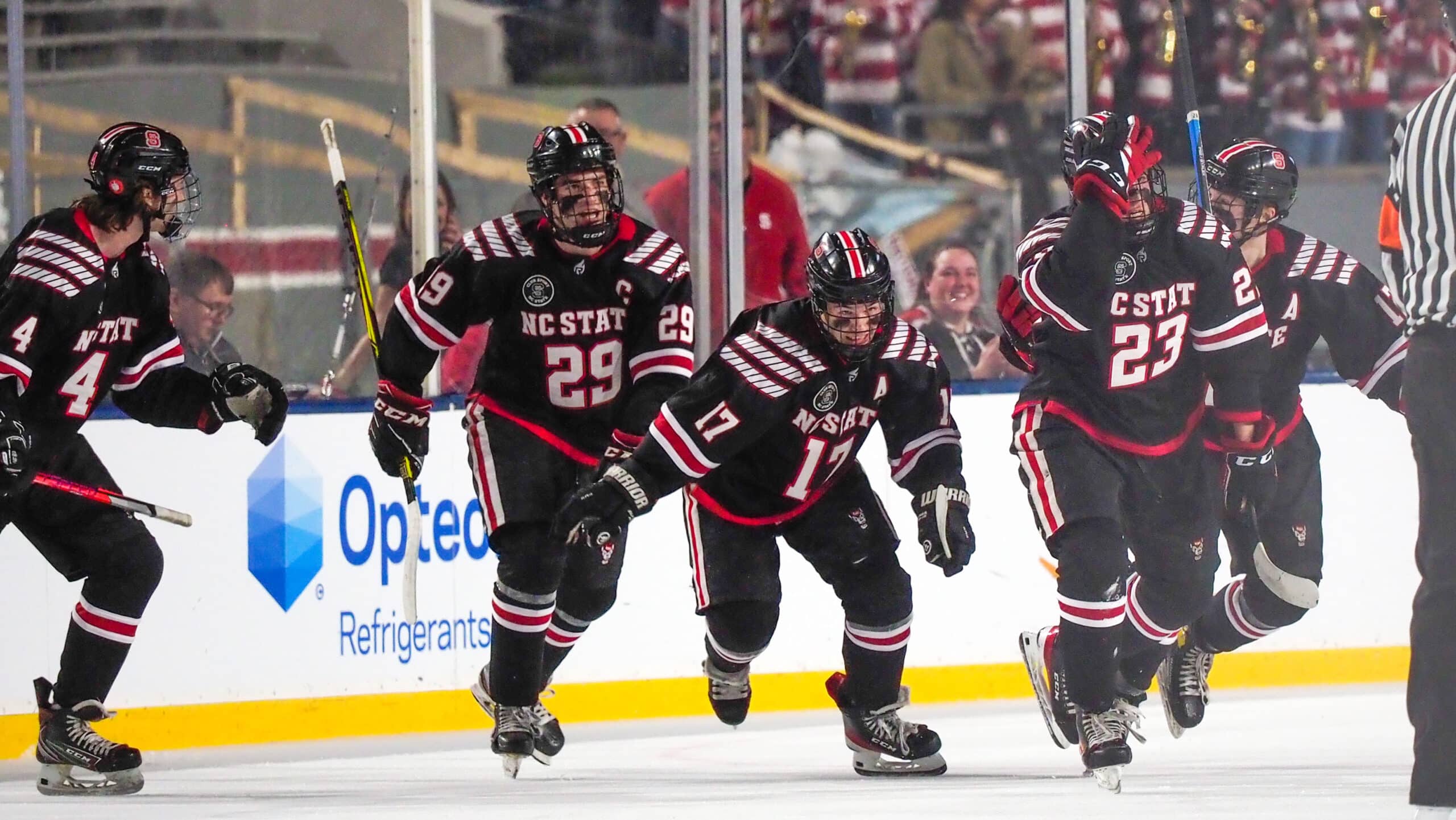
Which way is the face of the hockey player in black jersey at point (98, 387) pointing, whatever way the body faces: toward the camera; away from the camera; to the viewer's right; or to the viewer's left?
to the viewer's right

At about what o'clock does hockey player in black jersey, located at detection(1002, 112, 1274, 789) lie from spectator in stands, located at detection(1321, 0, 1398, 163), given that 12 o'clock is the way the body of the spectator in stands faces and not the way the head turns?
The hockey player in black jersey is roughly at 12 o'clock from the spectator in stands.

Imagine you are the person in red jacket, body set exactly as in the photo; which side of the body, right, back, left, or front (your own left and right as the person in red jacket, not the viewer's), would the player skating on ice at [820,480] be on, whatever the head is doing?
front

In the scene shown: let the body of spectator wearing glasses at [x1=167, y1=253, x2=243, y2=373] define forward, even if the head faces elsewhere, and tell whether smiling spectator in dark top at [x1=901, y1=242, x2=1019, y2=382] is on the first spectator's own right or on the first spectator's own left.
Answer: on the first spectator's own left

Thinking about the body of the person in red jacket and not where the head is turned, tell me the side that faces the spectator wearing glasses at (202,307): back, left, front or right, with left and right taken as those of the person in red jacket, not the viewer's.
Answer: right

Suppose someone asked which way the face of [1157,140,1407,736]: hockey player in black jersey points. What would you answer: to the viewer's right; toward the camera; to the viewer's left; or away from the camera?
to the viewer's left

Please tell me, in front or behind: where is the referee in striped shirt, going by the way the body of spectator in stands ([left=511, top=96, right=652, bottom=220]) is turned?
in front
